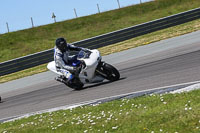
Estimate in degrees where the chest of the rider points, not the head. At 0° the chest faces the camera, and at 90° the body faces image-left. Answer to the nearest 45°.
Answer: approximately 315°

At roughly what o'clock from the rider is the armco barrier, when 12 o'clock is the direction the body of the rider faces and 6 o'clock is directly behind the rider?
The armco barrier is roughly at 8 o'clock from the rider.
